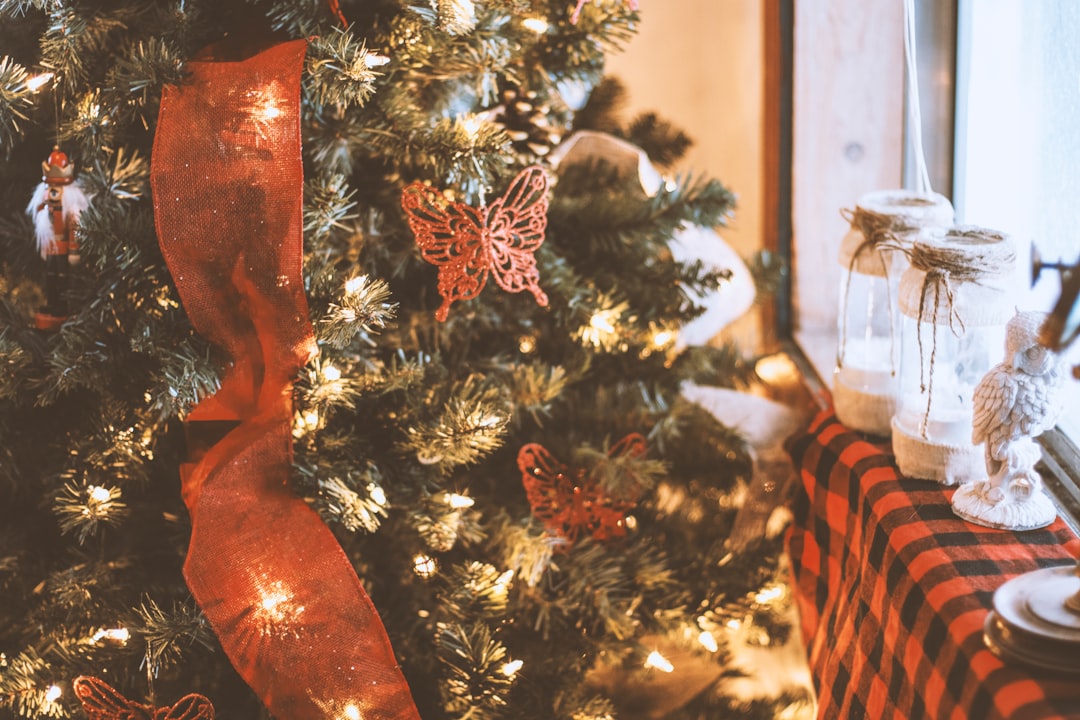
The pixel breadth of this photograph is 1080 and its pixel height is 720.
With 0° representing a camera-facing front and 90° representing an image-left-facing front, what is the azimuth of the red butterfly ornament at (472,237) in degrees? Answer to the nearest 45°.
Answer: approximately 0°
